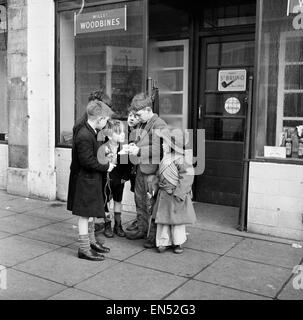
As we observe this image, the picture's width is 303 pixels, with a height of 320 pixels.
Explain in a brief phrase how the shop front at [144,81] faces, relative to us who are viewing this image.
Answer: facing the viewer and to the left of the viewer

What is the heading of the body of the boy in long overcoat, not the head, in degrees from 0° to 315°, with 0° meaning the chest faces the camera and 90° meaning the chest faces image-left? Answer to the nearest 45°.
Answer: approximately 270°

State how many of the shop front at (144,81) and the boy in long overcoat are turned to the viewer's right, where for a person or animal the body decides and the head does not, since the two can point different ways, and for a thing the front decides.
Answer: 1

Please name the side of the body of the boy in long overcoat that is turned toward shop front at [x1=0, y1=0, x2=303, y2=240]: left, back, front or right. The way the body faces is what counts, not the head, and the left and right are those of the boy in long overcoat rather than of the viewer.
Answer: left

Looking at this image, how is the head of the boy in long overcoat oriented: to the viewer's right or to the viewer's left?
to the viewer's right

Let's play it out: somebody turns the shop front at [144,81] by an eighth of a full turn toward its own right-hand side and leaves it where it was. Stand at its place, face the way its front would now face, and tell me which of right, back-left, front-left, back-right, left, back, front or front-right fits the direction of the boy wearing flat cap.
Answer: left
